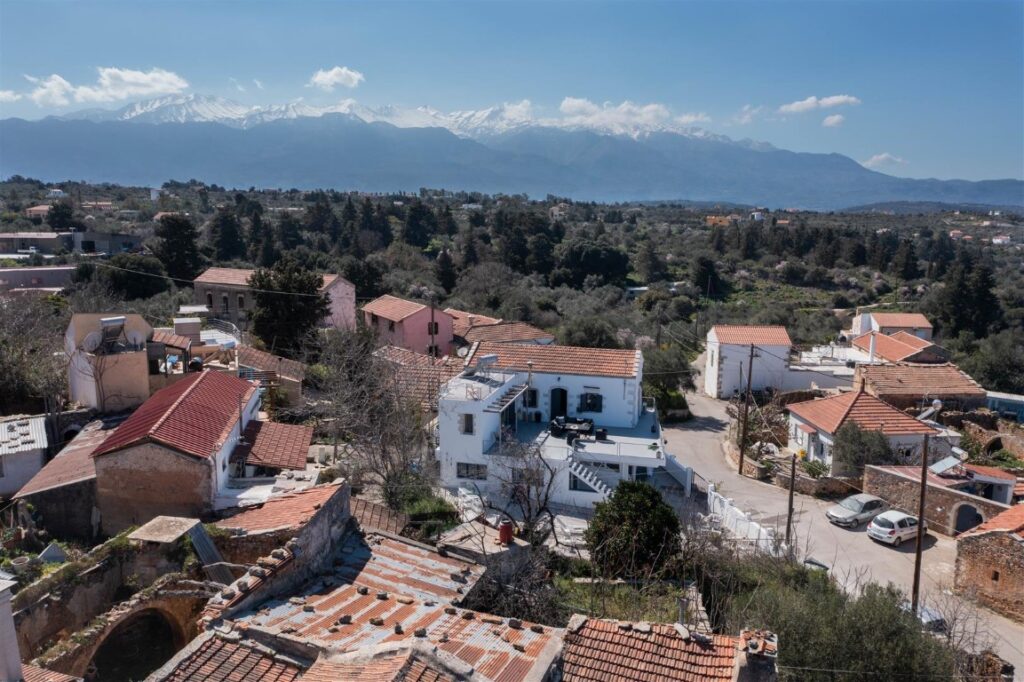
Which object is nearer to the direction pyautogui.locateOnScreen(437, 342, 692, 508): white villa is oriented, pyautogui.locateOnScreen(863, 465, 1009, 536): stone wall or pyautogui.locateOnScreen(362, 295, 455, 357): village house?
the stone wall

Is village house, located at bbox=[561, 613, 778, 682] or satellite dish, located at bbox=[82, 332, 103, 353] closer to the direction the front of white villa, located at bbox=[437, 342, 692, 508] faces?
the village house

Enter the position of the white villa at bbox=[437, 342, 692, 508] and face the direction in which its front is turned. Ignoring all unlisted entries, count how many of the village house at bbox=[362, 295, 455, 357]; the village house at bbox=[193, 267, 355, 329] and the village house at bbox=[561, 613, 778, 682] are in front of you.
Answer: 1

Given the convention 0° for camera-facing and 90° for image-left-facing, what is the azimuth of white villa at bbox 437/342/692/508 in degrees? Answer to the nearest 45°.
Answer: approximately 0°

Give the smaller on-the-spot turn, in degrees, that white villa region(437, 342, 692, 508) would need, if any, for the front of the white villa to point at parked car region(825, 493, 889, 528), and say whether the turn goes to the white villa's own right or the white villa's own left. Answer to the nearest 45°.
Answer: approximately 90° to the white villa's own left

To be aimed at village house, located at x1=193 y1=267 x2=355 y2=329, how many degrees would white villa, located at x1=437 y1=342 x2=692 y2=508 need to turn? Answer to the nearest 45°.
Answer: approximately 135° to its right

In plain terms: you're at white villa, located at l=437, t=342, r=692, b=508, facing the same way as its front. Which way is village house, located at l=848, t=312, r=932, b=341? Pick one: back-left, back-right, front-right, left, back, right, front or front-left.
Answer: back-left

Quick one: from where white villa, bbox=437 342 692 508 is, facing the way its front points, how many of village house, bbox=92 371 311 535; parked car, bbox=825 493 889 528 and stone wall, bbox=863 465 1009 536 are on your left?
2

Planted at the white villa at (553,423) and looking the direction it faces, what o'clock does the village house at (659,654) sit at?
The village house is roughly at 12 o'clock from the white villa.

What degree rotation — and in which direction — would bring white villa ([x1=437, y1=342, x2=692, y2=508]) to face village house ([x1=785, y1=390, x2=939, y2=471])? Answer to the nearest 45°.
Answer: approximately 90° to its left
